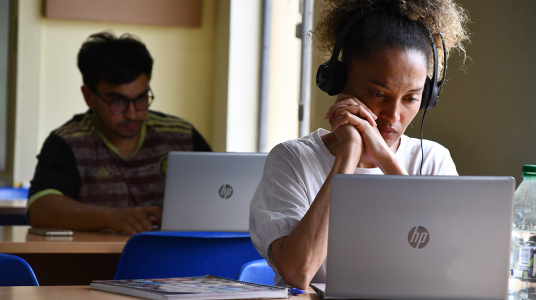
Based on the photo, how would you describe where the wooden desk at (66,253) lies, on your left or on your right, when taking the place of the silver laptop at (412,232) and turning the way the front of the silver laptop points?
on your left

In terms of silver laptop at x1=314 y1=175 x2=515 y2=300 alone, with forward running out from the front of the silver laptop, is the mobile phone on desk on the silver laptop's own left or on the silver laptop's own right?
on the silver laptop's own left

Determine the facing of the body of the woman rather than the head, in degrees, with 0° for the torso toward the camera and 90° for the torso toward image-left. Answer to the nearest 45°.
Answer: approximately 315°

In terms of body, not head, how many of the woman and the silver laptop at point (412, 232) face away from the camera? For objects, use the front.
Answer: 1

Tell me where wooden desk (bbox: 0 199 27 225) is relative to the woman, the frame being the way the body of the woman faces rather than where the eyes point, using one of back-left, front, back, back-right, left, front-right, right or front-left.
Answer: back

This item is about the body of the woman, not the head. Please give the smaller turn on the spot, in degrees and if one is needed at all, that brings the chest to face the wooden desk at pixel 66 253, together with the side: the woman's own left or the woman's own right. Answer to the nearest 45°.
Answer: approximately 180°

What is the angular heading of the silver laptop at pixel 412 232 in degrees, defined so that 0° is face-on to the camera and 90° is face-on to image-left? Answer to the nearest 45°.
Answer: approximately 180°
